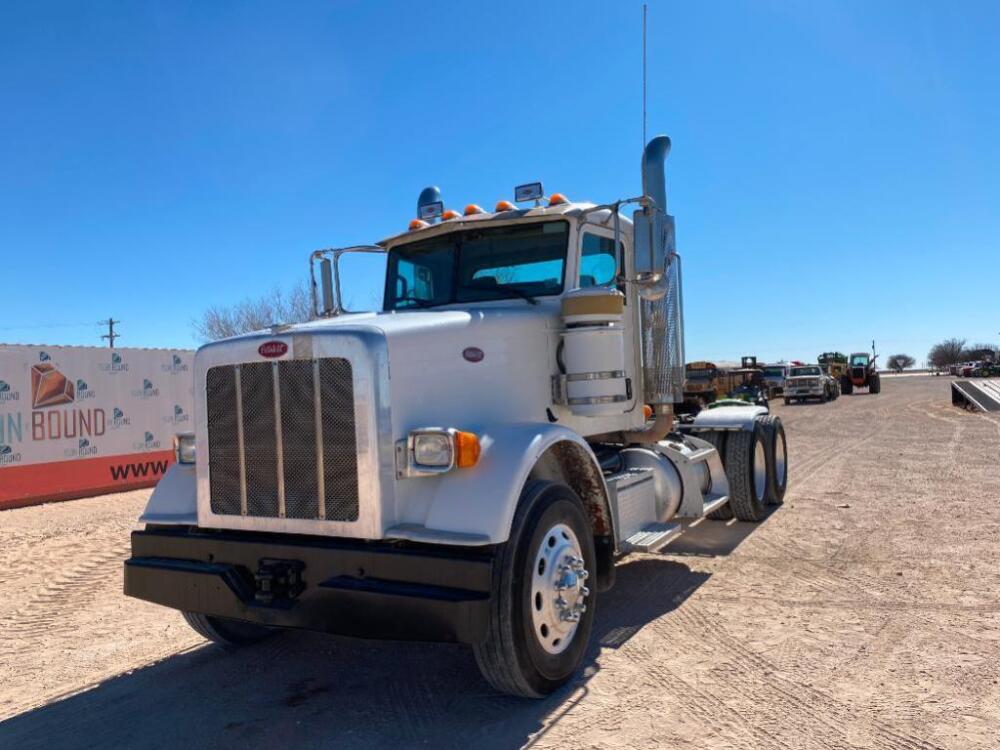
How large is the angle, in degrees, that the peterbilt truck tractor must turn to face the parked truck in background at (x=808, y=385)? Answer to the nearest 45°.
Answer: approximately 180°

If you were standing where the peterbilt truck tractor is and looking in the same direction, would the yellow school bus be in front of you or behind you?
behind

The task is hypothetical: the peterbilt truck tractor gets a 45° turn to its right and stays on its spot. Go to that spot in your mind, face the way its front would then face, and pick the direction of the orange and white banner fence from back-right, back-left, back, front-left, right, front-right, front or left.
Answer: front-right

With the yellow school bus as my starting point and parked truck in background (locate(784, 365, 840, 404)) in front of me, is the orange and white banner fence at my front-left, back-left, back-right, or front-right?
front-right

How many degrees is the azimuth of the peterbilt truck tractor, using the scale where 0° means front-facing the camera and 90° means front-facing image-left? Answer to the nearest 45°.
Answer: approximately 45°
